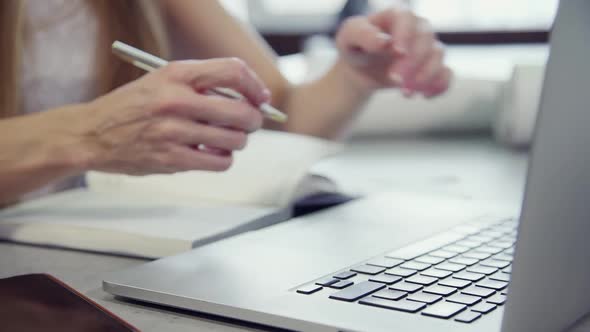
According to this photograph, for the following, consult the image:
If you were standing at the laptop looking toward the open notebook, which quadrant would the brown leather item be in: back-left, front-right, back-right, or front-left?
front-left

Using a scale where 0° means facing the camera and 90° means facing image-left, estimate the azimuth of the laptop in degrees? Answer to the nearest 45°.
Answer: approximately 135°

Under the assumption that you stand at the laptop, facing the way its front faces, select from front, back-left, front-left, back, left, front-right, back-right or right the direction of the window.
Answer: front-right
